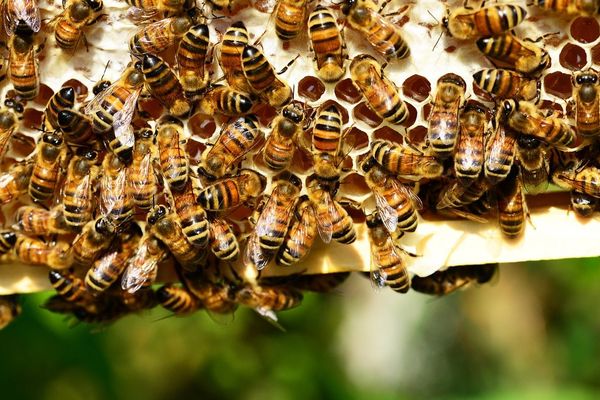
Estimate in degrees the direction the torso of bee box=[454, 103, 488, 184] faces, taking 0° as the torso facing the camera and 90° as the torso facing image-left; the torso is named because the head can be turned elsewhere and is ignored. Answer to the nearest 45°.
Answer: approximately 180°

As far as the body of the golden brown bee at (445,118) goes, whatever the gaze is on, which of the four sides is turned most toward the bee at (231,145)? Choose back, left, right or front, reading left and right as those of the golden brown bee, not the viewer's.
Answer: left

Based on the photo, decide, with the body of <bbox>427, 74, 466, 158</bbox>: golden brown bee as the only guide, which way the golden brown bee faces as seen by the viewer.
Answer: away from the camera

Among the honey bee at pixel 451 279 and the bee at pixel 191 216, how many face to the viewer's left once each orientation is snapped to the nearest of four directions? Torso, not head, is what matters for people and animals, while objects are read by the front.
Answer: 1

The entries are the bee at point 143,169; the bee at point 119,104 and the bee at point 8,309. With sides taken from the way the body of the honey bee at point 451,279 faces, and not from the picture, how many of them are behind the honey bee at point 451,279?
3

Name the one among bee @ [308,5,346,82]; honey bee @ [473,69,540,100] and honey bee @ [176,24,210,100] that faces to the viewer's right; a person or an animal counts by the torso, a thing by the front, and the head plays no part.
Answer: honey bee @ [473,69,540,100]

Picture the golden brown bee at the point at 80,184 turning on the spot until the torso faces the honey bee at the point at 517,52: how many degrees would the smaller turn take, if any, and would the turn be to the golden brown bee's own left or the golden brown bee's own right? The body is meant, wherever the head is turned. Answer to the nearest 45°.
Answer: approximately 90° to the golden brown bee's own right

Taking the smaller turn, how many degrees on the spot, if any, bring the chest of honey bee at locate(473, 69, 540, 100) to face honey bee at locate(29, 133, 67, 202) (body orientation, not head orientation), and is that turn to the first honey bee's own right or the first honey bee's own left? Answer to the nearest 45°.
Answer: approximately 180°

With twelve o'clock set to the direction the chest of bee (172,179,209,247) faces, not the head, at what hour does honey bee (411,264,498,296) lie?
The honey bee is roughly at 3 o'clock from the bee.

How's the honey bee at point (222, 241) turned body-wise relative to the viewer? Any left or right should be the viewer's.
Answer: facing away from the viewer and to the left of the viewer
